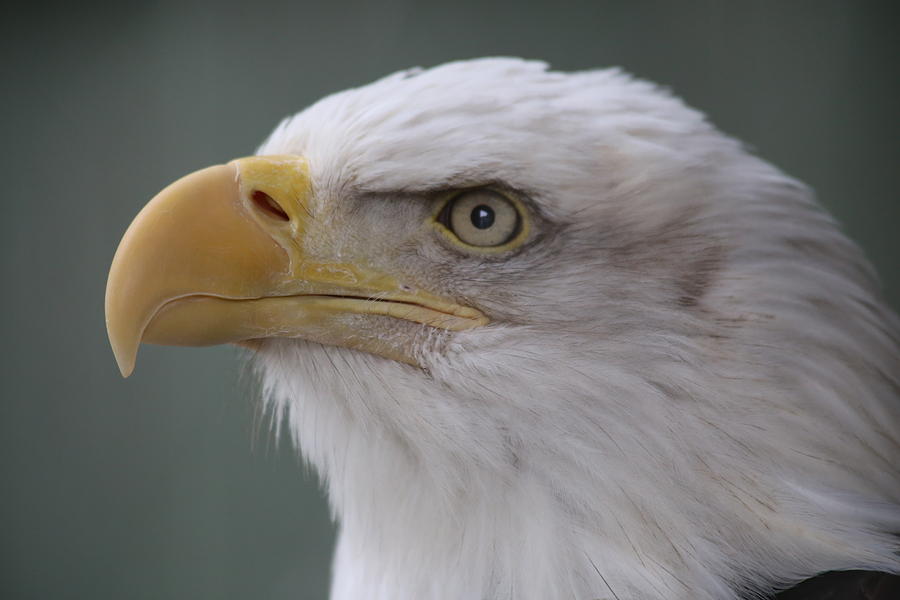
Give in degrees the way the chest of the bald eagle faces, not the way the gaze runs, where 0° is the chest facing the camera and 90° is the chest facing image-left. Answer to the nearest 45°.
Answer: approximately 90°
